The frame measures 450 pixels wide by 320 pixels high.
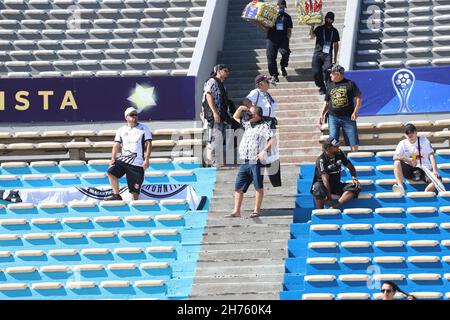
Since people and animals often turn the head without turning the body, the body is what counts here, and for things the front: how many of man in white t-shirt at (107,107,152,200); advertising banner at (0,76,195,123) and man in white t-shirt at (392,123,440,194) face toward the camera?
3

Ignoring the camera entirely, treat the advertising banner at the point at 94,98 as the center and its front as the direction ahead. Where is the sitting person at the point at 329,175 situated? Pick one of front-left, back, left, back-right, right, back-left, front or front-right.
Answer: front-left

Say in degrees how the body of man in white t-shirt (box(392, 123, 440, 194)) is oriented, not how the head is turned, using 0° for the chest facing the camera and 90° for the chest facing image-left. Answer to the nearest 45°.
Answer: approximately 0°

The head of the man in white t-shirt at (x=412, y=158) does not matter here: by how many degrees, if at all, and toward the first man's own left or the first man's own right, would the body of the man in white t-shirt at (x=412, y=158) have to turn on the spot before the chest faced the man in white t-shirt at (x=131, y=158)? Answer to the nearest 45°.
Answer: approximately 90° to the first man's own right

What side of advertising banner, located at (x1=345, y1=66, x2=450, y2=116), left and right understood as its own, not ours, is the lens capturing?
front

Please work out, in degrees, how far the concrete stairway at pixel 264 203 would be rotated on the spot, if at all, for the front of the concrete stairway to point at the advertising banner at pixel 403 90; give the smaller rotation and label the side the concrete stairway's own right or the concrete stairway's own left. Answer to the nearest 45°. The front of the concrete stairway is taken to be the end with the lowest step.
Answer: approximately 135° to the concrete stairway's own left

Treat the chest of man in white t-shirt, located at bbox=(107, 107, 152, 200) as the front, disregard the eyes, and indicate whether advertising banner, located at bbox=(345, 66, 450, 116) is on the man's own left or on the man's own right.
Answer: on the man's own left
